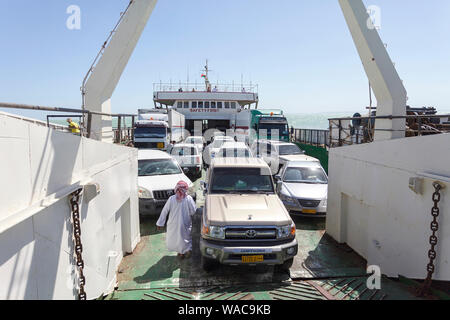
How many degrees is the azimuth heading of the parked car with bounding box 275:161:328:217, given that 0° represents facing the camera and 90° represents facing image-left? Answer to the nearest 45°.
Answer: approximately 0°

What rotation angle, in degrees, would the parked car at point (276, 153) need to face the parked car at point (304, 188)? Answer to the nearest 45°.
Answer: approximately 45° to its right

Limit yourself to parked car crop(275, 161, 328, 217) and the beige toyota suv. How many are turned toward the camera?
2

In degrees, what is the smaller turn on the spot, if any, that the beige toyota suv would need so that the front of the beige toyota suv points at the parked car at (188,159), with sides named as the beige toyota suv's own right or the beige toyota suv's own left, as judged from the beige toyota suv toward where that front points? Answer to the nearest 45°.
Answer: approximately 180°

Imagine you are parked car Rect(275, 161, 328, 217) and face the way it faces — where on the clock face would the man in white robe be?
The man in white robe is roughly at 1 o'clock from the parked car.

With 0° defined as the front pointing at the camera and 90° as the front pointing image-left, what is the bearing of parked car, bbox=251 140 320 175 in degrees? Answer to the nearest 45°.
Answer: approximately 315°

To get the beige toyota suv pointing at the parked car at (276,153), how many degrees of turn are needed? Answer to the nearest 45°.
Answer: approximately 180°

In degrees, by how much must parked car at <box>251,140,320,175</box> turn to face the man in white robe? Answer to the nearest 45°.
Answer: approximately 45° to its right
